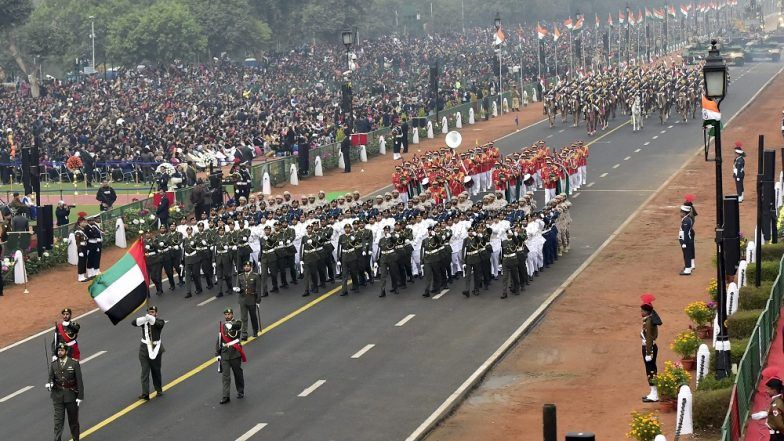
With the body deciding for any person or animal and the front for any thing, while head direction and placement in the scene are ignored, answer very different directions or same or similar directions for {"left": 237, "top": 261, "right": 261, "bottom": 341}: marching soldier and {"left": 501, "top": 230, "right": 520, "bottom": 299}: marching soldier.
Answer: same or similar directions

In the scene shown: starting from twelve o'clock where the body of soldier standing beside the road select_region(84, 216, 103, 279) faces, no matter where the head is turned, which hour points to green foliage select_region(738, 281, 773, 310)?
The green foliage is roughly at 12 o'clock from the soldier standing beside the road.

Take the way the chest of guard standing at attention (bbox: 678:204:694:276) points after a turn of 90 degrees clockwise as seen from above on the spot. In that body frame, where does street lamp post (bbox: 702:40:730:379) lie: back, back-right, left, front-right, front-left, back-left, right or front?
back

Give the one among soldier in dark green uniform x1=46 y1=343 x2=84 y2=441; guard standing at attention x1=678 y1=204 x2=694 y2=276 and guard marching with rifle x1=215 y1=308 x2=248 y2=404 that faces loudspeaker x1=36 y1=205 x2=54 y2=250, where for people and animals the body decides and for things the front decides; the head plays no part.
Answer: guard standing at attention x1=678 y1=204 x2=694 y2=276

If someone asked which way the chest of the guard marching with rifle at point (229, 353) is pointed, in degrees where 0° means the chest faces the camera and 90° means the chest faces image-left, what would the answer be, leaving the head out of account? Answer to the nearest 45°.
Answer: approximately 45°

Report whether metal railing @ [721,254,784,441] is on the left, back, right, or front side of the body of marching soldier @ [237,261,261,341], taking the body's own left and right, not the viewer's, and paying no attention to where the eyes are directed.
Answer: left

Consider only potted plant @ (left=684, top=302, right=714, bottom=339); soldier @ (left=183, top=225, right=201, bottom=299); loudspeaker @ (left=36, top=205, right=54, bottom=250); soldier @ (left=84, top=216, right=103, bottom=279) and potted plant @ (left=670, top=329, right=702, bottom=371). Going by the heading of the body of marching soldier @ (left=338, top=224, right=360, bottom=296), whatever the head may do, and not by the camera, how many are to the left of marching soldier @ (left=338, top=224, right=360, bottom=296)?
2

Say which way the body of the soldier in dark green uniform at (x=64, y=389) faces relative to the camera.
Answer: toward the camera

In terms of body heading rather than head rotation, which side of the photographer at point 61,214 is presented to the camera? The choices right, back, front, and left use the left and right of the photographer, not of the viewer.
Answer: right

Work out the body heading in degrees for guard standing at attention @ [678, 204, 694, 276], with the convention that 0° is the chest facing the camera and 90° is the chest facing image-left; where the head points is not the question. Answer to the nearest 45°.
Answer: approximately 90°

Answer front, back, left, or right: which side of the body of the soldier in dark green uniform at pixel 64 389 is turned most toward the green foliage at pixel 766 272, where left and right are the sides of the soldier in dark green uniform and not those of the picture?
left

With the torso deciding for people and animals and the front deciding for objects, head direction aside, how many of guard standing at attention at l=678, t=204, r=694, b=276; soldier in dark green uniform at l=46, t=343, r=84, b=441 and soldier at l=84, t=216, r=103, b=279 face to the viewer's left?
1

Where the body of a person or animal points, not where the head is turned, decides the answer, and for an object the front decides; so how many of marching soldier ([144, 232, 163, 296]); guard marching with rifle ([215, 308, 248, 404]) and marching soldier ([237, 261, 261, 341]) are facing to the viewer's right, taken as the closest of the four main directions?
0
